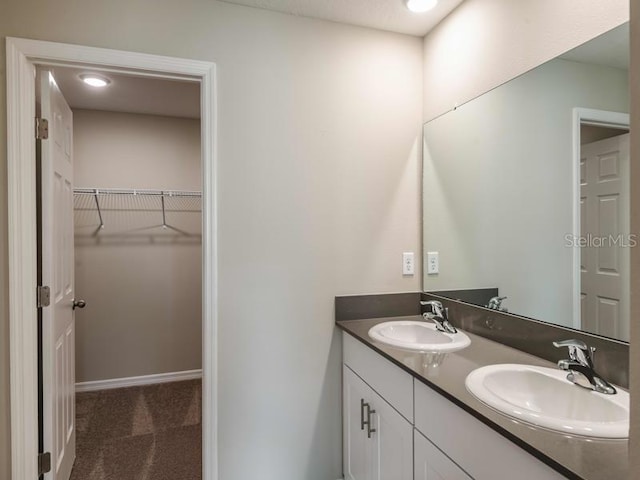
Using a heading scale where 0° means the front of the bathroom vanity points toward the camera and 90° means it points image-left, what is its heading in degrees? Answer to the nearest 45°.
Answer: approximately 45°

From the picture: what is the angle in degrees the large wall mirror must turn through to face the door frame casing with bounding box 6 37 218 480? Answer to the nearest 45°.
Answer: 0° — it already faces it

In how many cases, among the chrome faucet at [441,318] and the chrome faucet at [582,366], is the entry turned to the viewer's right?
0

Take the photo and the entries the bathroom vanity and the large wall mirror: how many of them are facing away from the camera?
0

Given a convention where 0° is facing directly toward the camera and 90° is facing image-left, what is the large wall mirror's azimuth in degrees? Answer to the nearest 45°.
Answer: approximately 45°

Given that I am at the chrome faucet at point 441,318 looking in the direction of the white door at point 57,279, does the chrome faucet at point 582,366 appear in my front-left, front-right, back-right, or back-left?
back-left
